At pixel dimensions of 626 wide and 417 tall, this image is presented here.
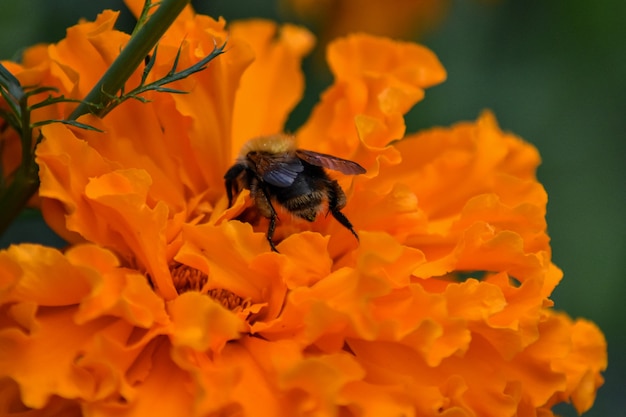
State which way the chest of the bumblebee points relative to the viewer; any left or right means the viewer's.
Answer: facing away from the viewer and to the left of the viewer
